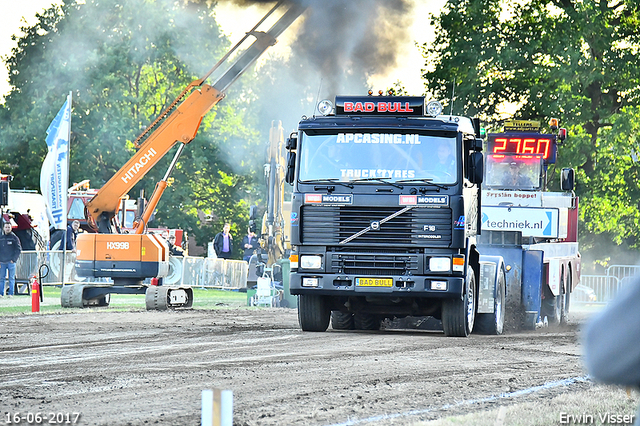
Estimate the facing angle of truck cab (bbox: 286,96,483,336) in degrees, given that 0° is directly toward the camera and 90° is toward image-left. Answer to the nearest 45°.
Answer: approximately 0°

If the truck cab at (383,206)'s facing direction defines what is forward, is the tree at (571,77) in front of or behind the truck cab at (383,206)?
behind

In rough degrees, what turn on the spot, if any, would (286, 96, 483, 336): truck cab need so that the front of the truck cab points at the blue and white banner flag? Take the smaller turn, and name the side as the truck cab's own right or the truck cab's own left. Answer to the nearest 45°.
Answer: approximately 135° to the truck cab's own right

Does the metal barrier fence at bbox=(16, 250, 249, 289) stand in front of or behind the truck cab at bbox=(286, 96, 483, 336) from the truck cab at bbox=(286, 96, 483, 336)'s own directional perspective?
behind

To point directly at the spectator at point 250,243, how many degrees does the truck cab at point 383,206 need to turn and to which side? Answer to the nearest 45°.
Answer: approximately 180°

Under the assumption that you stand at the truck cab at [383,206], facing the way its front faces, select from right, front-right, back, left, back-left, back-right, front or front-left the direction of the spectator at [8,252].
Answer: back-right

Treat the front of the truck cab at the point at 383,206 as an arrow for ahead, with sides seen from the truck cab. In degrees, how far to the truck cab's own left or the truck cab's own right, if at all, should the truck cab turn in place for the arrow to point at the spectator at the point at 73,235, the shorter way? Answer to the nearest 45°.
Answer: approximately 135° to the truck cab's own right

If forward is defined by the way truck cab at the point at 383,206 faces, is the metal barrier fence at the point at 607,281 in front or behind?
behind
